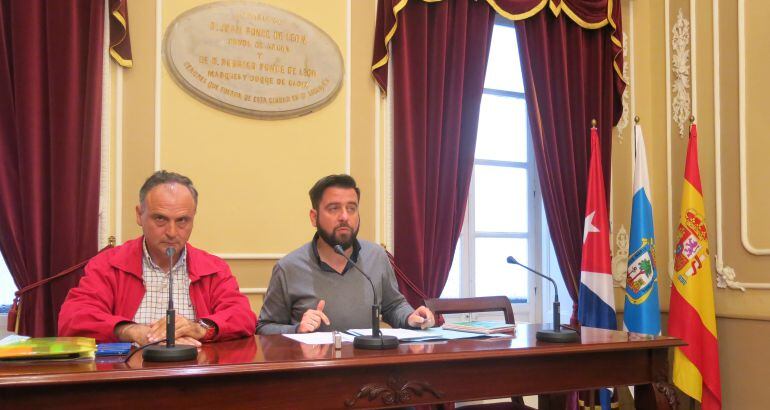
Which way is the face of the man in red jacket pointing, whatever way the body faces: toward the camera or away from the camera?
toward the camera

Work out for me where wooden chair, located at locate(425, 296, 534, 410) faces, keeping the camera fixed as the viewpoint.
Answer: facing the viewer

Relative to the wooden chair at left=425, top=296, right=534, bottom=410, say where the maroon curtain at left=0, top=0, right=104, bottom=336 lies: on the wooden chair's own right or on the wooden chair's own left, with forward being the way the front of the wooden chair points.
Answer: on the wooden chair's own right

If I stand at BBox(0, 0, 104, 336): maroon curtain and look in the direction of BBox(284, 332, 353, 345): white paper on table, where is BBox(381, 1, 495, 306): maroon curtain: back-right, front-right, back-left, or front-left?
front-left

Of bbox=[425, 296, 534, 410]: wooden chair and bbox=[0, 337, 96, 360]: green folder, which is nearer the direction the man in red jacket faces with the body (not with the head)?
the green folder

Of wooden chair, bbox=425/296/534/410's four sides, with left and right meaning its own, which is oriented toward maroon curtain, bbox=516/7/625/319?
back

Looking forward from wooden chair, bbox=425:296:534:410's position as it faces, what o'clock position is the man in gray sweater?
The man in gray sweater is roughly at 2 o'clock from the wooden chair.

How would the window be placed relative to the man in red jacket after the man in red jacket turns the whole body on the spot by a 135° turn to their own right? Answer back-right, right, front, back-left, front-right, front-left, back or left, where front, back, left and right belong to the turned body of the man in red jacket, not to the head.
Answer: right

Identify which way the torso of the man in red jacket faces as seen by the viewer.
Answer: toward the camera

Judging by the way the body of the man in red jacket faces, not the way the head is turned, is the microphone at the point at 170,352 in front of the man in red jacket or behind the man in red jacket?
in front

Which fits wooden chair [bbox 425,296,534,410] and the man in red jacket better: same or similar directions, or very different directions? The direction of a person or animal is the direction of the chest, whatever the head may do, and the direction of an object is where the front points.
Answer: same or similar directions

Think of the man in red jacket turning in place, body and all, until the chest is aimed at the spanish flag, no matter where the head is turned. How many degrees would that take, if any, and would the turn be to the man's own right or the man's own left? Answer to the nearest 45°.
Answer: approximately 90° to the man's own left

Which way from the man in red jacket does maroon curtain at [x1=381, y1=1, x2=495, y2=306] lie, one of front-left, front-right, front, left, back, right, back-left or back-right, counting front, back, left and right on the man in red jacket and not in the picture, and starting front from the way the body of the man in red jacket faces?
back-left

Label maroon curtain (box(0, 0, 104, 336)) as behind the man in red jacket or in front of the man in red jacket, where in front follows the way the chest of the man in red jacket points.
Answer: behind
